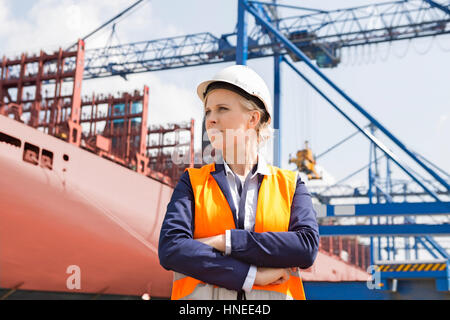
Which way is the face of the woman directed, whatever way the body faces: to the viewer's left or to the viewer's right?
to the viewer's left

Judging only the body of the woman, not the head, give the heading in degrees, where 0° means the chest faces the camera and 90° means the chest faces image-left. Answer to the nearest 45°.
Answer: approximately 0°

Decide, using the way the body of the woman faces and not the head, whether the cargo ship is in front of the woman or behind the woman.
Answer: behind

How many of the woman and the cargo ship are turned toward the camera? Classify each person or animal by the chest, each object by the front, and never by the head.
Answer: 1
